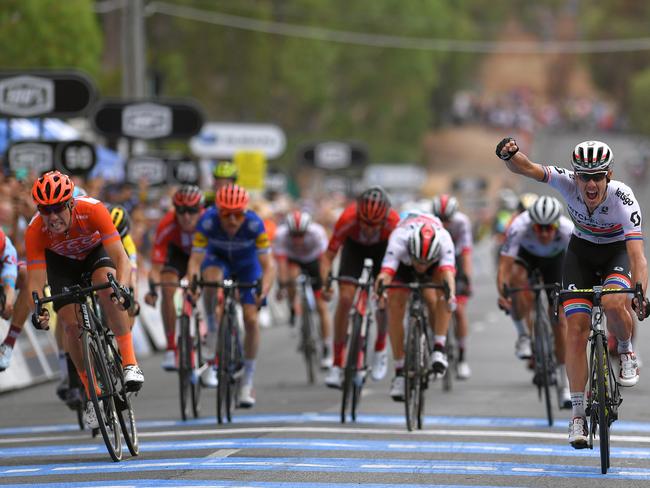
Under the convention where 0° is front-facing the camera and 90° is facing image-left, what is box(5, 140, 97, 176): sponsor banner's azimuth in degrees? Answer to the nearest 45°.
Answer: approximately 0°

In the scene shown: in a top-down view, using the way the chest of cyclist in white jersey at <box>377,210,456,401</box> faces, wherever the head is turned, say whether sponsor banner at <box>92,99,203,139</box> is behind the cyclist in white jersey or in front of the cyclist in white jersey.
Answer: behind

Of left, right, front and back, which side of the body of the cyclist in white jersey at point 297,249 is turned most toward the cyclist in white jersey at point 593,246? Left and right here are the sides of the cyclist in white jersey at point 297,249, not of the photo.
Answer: front

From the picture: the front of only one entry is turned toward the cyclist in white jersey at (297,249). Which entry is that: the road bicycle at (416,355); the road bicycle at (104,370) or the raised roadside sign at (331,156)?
the raised roadside sign

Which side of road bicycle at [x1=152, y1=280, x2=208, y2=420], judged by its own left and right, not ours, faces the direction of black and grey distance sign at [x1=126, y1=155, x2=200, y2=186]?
back

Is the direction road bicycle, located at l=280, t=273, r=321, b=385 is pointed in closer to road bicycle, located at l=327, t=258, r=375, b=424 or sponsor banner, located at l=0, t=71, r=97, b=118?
the road bicycle

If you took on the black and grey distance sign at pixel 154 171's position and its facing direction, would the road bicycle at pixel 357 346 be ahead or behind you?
ahead

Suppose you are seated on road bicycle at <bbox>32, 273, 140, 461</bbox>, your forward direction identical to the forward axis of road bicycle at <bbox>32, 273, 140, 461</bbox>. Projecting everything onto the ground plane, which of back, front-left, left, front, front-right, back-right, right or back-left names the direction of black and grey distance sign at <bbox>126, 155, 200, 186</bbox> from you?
back

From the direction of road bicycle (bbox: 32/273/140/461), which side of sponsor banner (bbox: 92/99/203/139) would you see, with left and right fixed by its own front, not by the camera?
front

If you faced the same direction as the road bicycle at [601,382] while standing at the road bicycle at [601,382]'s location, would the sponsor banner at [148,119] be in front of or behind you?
behind
